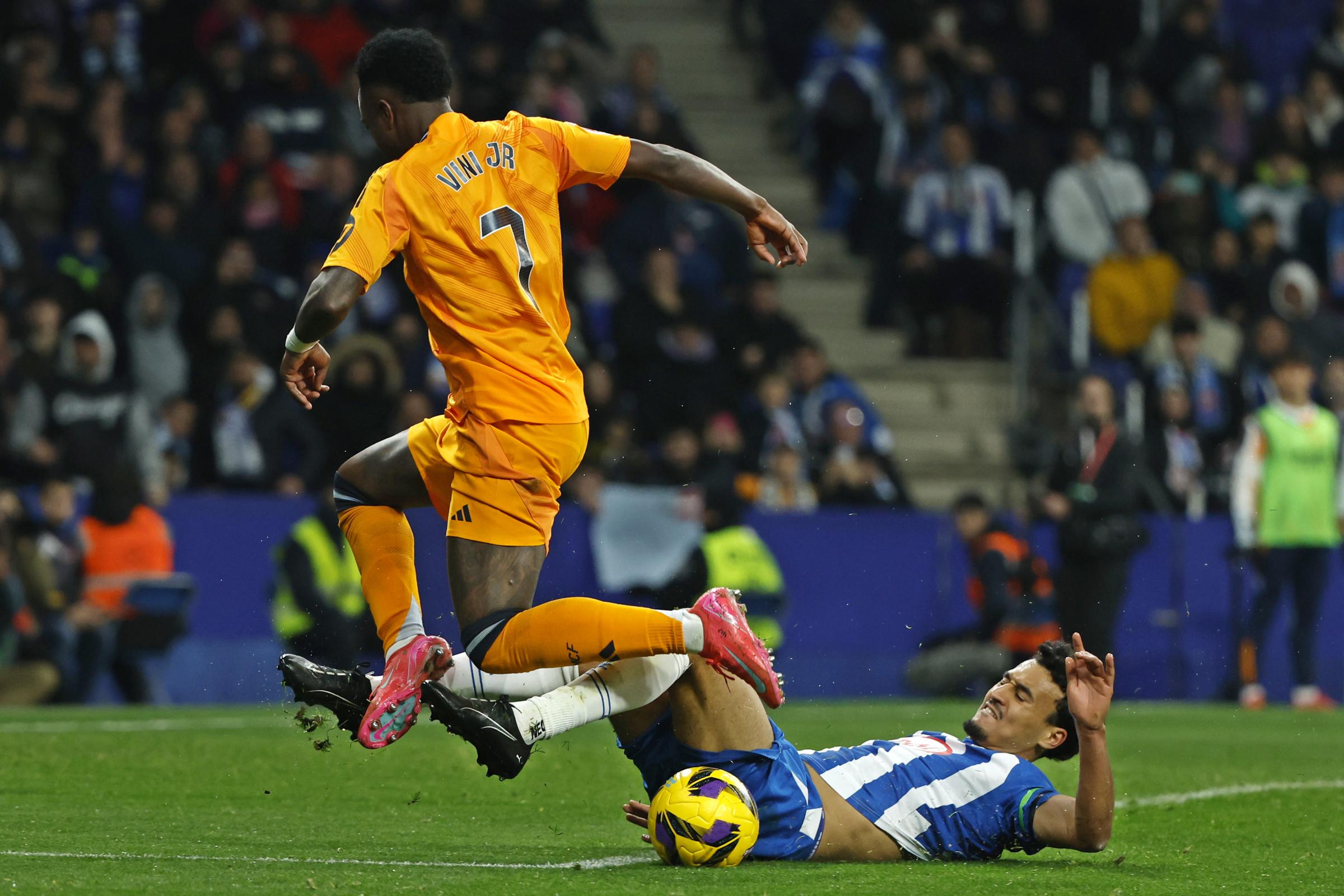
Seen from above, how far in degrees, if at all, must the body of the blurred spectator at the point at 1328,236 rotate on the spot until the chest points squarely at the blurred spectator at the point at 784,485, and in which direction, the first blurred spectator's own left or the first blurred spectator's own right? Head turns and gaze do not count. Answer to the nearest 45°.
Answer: approximately 45° to the first blurred spectator's own right

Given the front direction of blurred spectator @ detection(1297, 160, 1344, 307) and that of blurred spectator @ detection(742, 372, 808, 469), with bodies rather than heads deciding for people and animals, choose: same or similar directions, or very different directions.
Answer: same or similar directions

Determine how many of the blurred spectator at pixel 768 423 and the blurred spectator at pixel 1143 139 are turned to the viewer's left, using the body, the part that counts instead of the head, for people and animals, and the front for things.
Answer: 0

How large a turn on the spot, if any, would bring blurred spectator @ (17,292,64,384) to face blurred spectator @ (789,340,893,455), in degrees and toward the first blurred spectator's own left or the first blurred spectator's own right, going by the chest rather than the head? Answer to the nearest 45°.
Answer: approximately 90° to the first blurred spectator's own left

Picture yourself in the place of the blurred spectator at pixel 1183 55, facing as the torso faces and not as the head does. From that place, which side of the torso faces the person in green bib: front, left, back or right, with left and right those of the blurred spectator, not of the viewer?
front

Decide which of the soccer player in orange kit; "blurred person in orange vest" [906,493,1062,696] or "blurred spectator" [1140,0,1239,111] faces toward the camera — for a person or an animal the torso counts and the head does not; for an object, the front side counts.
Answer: "blurred spectator" [1140,0,1239,111]

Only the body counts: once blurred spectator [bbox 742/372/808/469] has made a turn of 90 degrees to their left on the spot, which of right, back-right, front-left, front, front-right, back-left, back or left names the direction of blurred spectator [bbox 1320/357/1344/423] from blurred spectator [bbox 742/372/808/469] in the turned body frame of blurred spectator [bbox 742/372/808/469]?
front

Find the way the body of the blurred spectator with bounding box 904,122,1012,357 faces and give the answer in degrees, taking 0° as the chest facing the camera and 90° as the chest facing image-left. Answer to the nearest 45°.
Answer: approximately 0°

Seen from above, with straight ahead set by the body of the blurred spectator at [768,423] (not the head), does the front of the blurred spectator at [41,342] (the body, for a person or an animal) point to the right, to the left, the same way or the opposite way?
the same way

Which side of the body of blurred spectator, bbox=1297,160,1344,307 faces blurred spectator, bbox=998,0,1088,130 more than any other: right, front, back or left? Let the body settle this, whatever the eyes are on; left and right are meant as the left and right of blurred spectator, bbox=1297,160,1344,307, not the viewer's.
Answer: right

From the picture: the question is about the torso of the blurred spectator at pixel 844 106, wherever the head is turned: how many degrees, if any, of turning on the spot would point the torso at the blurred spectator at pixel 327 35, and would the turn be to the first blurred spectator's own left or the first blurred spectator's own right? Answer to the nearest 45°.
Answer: approximately 45° to the first blurred spectator's own right

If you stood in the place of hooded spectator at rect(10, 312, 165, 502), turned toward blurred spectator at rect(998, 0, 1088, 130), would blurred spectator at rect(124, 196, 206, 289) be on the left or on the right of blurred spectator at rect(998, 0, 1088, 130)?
left

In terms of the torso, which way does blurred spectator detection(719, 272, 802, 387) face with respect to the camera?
toward the camera

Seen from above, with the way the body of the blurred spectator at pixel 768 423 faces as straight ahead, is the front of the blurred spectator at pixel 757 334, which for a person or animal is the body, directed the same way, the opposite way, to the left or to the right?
the same way

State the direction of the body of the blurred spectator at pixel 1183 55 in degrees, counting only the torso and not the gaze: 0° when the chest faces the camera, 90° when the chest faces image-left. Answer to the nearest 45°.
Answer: approximately 0°

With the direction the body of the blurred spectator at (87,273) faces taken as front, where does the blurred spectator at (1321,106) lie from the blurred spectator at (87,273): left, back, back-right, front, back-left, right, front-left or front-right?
left

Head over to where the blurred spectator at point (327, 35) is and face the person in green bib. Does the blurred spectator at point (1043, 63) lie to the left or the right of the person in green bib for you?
left

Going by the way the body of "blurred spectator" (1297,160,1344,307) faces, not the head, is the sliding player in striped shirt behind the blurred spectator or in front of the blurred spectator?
in front
